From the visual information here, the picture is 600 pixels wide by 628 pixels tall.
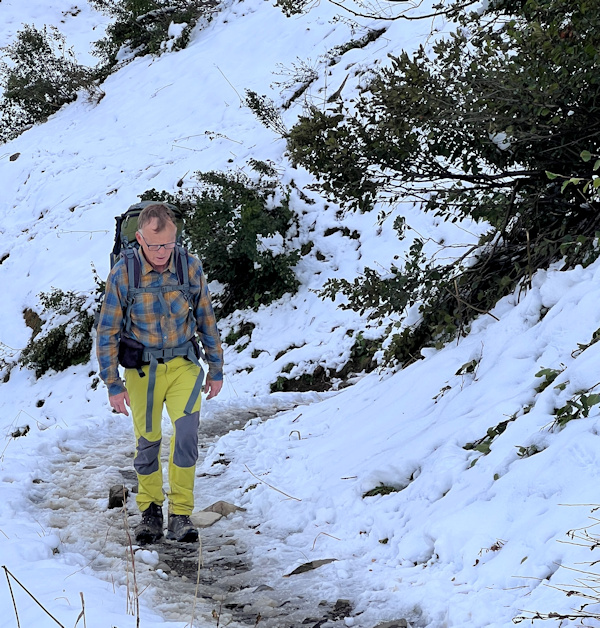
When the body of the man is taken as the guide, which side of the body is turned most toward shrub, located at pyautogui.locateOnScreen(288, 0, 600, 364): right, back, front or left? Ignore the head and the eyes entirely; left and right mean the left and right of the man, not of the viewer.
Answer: left

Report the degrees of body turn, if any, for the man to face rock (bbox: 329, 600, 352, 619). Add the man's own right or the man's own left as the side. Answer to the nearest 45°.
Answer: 0° — they already face it

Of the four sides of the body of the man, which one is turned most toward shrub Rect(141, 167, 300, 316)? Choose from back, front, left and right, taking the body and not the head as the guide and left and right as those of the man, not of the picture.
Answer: back

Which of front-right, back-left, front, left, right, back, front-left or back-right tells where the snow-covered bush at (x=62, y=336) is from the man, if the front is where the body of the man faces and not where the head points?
back

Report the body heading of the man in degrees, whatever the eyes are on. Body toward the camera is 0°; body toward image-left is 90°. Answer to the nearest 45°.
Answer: approximately 0°

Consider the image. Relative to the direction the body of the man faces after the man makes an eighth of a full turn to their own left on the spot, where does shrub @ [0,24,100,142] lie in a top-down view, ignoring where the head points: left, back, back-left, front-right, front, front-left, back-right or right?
back-left

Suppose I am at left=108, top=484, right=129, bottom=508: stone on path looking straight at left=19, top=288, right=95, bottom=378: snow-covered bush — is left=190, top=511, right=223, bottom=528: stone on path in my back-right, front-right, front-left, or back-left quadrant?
back-right
